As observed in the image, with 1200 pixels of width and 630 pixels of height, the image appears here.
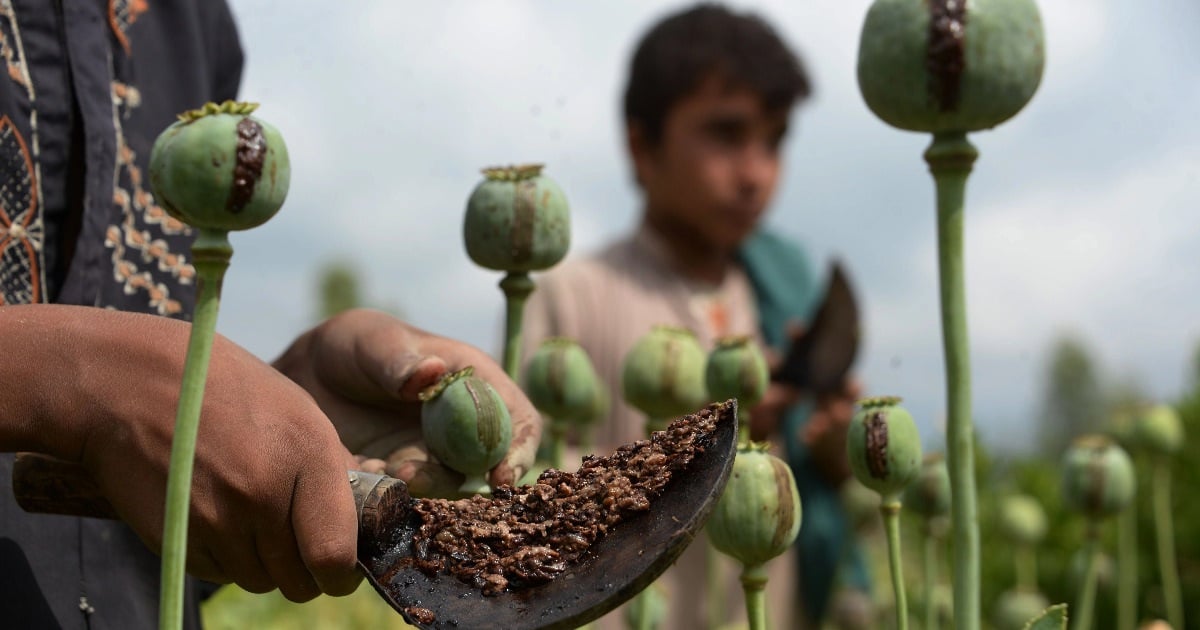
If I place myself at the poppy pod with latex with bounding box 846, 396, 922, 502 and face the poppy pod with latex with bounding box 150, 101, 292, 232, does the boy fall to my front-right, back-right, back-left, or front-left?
back-right

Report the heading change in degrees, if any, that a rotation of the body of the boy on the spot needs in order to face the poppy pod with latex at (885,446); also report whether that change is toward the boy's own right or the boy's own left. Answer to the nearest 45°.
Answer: approximately 45° to the boy's own right

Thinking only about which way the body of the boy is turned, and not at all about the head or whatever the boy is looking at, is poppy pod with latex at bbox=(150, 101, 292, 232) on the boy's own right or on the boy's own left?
on the boy's own right

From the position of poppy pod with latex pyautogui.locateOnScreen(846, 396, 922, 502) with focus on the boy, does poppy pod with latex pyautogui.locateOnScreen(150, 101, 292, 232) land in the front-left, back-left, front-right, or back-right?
back-left

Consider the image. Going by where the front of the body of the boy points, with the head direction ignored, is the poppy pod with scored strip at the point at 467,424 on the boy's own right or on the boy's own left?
on the boy's own right

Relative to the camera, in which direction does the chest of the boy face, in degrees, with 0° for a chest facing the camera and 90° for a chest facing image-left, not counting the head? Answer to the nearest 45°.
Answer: approximately 315°
